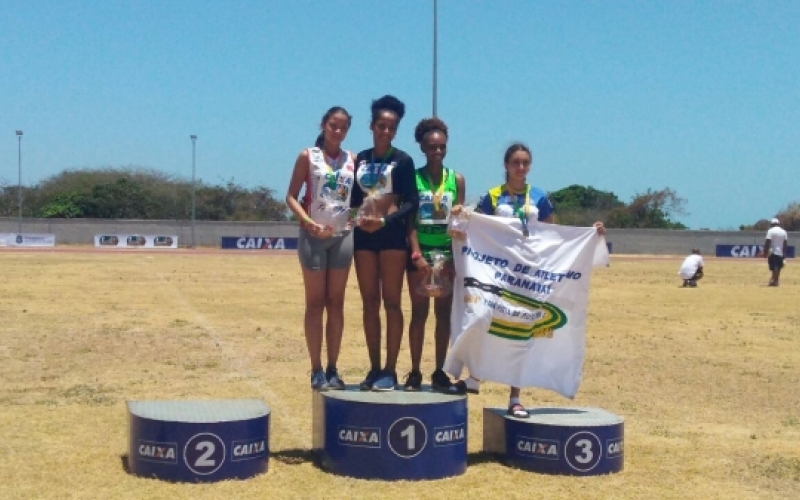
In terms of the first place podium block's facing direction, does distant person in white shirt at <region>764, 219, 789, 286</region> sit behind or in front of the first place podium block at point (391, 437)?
behind

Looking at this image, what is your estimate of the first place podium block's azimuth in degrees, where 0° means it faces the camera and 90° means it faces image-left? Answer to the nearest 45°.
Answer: approximately 0°

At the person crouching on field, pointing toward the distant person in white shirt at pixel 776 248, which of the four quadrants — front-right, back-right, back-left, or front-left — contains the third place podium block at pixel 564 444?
back-right

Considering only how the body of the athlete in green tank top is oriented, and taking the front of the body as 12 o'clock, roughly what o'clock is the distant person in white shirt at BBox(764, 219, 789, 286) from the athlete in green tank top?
The distant person in white shirt is roughly at 7 o'clock from the athlete in green tank top.

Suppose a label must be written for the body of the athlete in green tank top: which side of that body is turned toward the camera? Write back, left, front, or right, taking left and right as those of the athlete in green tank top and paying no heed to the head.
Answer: front

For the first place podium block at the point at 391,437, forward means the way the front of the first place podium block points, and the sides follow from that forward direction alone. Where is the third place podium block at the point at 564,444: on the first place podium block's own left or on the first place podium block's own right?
on the first place podium block's own left

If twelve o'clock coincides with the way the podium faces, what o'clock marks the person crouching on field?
The person crouching on field is roughly at 7 o'clock from the podium.
